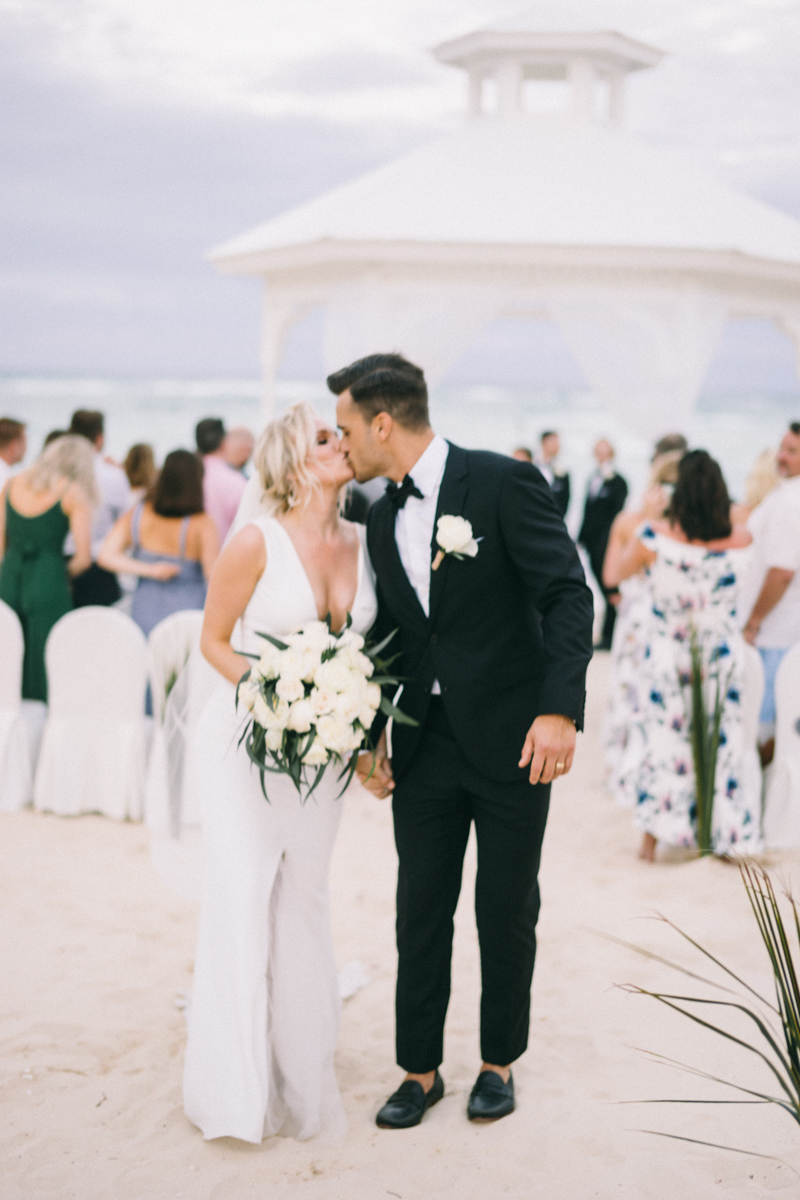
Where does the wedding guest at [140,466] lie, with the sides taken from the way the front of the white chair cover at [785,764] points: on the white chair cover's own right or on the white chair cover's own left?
on the white chair cover's own left

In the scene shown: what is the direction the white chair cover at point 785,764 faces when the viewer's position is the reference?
facing away from the viewer

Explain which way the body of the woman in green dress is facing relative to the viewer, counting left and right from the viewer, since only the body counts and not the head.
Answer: facing away from the viewer

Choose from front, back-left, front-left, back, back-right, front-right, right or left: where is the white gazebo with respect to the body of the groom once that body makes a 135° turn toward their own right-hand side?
front

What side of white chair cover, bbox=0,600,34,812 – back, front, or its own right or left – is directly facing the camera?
back

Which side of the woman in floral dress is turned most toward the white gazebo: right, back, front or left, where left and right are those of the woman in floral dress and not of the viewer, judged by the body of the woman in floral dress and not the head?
front

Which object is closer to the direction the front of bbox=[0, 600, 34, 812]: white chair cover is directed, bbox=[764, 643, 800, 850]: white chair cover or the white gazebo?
the white gazebo

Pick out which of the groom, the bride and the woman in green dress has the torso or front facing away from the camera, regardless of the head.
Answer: the woman in green dress

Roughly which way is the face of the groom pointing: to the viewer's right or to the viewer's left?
to the viewer's left

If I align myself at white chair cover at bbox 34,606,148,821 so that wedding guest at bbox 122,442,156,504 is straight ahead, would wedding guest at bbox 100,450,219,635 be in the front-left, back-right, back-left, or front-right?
front-right

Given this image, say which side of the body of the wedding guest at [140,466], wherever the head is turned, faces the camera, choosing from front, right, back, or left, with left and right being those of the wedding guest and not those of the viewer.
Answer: back

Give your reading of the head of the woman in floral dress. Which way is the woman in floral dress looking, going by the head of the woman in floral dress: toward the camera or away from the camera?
away from the camera

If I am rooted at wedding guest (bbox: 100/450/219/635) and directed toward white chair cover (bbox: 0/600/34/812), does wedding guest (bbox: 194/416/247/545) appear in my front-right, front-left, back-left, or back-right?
back-right

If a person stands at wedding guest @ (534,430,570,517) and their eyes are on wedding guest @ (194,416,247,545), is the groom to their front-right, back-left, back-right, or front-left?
front-left

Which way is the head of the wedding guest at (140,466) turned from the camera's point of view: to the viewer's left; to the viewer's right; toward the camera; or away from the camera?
away from the camera

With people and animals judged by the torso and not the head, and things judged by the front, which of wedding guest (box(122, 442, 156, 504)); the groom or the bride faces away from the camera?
the wedding guest
